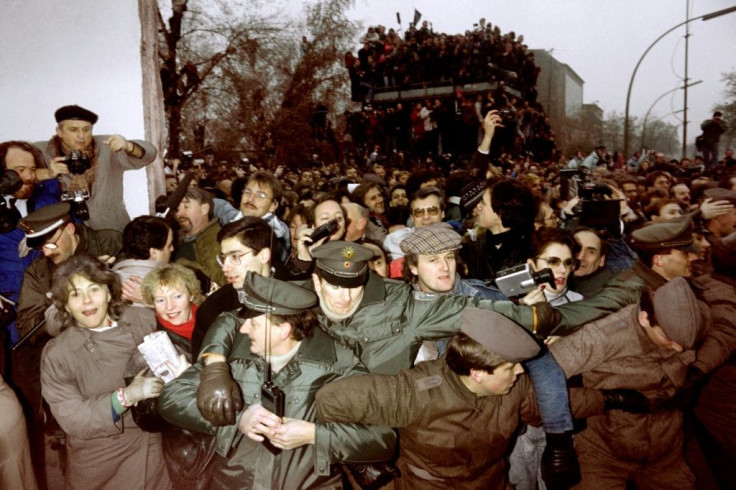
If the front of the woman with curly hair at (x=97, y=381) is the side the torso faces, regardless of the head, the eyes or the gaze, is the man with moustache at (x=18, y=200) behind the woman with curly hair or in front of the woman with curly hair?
behind

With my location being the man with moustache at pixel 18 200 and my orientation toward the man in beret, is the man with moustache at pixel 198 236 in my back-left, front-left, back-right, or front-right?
front-right

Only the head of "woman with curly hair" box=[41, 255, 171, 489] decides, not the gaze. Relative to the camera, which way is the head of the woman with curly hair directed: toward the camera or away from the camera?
toward the camera

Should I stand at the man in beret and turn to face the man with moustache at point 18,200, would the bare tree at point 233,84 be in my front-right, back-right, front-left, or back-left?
back-right

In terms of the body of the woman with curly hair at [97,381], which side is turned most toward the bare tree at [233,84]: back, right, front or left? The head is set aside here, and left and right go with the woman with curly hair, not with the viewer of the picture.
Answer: back

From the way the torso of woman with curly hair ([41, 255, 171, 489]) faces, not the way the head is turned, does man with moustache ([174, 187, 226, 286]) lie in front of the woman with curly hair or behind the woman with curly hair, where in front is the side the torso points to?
behind

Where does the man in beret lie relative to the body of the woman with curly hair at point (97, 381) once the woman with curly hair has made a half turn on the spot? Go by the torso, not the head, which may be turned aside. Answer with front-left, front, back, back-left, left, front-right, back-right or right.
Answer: front

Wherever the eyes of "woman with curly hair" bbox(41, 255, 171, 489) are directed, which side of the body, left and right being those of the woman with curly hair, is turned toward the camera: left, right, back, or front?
front
